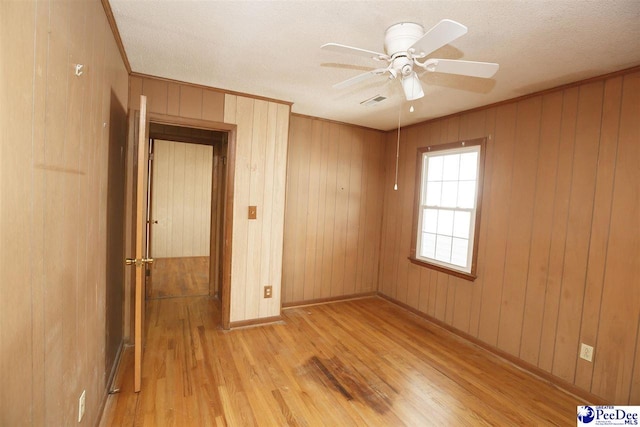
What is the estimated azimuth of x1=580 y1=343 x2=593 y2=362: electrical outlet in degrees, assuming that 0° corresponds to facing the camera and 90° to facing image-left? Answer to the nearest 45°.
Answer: approximately 45°

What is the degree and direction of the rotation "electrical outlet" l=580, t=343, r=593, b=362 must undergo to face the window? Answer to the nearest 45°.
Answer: approximately 45° to its right

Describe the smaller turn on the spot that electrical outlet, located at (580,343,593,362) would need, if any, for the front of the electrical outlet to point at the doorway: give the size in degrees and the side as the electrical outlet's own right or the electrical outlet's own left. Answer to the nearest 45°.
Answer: approximately 45° to the electrical outlet's own right
